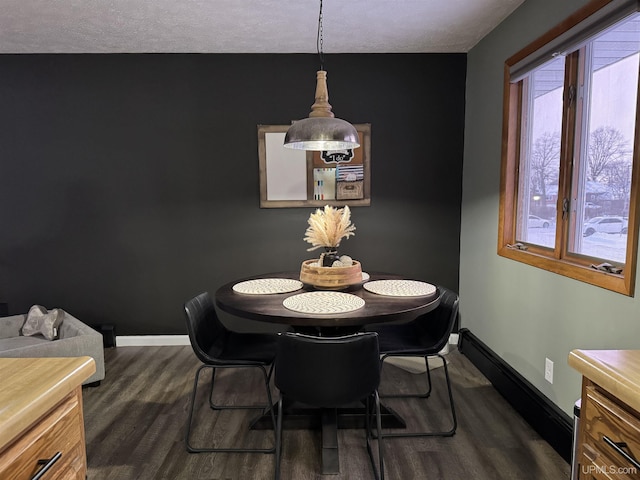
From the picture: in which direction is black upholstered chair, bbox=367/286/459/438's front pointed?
to the viewer's left

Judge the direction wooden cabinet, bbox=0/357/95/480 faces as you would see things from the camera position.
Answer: facing the viewer and to the right of the viewer

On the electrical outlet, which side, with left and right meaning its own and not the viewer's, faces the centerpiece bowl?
front

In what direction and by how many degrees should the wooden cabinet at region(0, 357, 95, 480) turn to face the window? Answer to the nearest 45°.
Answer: approximately 45° to its left

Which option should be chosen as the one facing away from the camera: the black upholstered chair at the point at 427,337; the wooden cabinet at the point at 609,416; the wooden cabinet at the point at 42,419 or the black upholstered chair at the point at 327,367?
the black upholstered chair at the point at 327,367

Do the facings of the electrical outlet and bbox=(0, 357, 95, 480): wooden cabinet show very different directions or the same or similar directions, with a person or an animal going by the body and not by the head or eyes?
very different directions

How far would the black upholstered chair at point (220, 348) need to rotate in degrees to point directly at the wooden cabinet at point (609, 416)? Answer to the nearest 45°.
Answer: approximately 45° to its right

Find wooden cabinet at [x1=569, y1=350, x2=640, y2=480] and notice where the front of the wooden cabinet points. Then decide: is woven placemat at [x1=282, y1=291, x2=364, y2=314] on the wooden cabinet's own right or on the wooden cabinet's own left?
on the wooden cabinet's own right

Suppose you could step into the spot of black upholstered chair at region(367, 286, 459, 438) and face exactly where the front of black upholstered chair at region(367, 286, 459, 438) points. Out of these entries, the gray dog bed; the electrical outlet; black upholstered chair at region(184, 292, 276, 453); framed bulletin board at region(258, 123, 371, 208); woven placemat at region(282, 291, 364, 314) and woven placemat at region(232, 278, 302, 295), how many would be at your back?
1

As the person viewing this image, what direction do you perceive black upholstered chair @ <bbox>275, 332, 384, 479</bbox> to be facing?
facing away from the viewer

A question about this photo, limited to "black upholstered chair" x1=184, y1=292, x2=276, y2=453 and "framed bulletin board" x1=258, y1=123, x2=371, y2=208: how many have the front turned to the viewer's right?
1

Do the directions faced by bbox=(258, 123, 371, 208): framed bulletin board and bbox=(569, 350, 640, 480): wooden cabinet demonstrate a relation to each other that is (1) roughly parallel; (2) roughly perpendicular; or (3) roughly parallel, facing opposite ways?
roughly perpendicular

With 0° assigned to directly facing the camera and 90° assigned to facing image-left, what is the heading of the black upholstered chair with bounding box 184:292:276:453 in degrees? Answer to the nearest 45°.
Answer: approximately 270°

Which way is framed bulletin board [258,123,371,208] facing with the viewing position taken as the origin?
facing the viewer

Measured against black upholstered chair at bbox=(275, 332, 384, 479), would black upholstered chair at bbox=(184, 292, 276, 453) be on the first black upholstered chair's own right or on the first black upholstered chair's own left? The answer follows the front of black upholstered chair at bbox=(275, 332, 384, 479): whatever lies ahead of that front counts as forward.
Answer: on the first black upholstered chair's own left

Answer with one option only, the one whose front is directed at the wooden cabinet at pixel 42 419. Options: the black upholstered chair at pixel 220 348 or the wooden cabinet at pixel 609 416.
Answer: the wooden cabinet at pixel 609 416

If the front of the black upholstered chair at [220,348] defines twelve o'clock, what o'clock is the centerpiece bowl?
The centerpiece bowl is roughly at 12 o'clock from the black upholstered chair.
